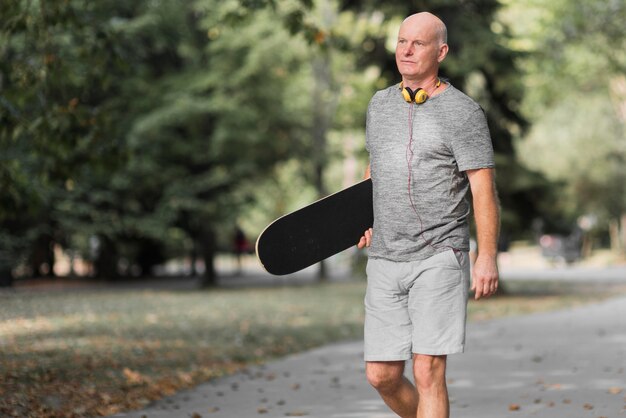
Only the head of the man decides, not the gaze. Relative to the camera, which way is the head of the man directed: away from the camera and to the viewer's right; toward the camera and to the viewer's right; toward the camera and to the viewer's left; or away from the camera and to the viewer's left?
toward the camera and to the viewer's left

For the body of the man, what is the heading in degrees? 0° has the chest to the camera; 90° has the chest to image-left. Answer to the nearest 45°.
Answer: approximately 45°
